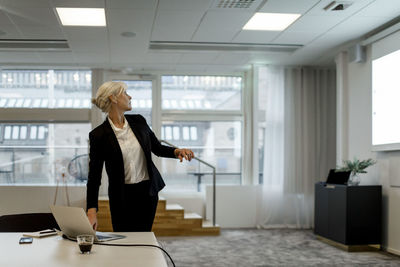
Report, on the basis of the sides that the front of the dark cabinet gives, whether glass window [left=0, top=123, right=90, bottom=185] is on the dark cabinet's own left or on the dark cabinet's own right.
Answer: on the dark cabinet's own right

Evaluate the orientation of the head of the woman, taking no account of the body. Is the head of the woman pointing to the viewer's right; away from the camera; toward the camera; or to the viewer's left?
to the viewer's right

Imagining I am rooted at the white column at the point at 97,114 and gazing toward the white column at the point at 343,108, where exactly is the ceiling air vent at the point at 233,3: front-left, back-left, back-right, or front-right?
front-right

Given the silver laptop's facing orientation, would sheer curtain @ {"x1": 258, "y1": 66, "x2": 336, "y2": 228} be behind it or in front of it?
in front

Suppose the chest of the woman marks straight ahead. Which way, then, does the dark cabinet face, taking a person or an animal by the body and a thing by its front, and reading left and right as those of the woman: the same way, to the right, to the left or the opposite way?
to the right

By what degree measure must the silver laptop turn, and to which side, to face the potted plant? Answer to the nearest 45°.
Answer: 0° — it already faces it

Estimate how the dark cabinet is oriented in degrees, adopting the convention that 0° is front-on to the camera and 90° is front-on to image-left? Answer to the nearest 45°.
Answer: approximately 45°

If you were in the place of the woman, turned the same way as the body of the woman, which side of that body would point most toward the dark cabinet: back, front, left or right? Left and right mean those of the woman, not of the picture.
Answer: left

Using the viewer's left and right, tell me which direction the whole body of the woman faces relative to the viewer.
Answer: facing the viewer and to the right of the viewer

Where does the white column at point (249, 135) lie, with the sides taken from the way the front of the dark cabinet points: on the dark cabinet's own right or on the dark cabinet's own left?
on the dark cabinet's own right
